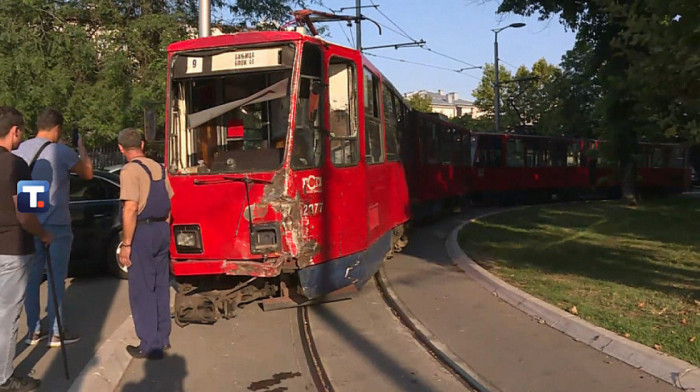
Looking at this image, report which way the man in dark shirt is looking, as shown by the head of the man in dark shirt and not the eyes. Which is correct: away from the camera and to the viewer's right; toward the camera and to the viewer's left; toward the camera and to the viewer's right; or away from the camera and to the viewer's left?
away from the camera and to the viewer's right

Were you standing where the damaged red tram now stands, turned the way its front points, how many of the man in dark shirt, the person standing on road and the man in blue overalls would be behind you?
0

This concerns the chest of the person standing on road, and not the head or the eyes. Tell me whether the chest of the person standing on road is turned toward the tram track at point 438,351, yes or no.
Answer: no

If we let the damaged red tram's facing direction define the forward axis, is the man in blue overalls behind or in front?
in front

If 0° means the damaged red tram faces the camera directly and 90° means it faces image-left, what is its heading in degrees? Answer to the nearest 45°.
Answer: approximately 45°

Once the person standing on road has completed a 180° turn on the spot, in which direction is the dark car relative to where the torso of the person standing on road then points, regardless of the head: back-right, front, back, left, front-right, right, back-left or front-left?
back-right

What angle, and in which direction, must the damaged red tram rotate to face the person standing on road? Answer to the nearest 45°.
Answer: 0° — it already faces them

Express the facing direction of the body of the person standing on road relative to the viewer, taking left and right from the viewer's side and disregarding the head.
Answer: facing away from the viewer and to the right of the viewer

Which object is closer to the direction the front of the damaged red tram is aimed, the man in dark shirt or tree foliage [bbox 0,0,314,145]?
the man in dark shirt
